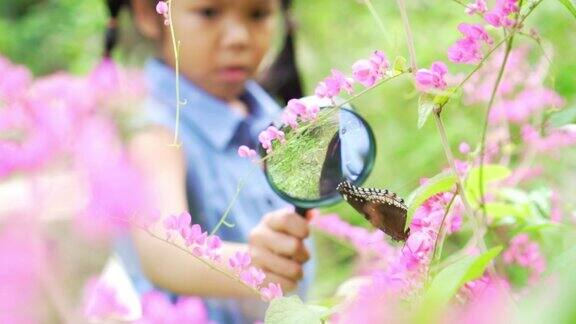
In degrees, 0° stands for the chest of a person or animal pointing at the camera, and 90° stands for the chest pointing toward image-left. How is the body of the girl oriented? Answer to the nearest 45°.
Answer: approximately 315°
